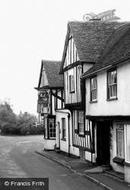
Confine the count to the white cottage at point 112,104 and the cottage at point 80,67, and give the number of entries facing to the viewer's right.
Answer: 0

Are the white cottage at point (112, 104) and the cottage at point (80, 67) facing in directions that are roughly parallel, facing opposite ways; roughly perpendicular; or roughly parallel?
roughly parallel

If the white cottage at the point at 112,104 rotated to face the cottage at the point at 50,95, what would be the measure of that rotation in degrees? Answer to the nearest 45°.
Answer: approximately 135° to its right

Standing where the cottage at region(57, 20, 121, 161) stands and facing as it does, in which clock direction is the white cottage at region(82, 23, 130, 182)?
The white cottage is roughly at 10 o'clock from the cottage.

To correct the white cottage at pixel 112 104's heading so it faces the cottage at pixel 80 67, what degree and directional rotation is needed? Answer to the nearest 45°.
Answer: approximately 135° to its right

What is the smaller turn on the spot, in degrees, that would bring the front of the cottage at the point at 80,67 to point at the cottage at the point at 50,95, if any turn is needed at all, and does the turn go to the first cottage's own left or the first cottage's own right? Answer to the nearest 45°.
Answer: approximately 135° to the first cottage's own right

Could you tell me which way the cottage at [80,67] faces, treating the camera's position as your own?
facing the viewer and to the left of the viewer
